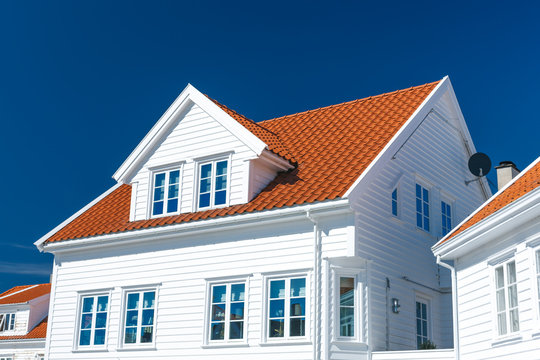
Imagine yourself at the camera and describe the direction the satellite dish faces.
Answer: facing the viewer

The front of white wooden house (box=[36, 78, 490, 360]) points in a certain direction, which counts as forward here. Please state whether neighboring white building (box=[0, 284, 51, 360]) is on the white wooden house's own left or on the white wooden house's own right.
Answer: on the white wooden house's own right

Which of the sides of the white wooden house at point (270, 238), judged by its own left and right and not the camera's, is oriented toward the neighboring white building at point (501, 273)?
left

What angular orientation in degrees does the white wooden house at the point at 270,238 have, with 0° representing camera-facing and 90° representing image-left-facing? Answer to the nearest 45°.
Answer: approximately 45°
